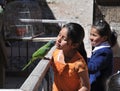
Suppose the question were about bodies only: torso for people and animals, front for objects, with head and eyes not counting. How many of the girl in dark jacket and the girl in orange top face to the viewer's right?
0

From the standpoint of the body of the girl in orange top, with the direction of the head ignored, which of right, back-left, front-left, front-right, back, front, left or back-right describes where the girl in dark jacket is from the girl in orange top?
back

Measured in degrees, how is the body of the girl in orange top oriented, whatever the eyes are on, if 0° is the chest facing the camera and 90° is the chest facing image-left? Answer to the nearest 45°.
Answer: approximately 45°
